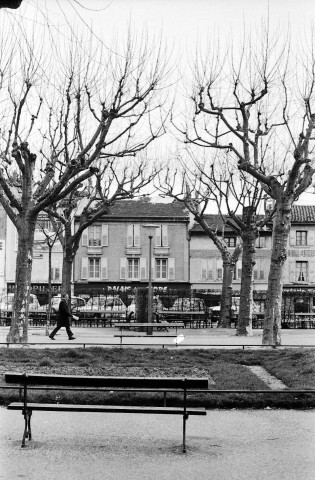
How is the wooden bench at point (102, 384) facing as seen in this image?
away from the camera

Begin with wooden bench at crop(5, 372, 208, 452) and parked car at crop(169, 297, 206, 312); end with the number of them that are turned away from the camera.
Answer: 1

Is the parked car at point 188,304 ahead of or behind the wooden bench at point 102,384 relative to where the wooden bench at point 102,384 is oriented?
ahead

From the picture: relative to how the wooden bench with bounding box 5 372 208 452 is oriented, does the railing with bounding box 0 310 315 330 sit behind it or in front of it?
in front

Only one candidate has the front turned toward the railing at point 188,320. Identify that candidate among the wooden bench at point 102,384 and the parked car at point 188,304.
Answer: the wooden bench

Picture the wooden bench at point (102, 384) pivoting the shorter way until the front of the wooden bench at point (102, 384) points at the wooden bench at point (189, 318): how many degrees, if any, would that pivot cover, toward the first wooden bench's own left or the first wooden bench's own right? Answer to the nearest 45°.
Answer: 0° — it already faces it
